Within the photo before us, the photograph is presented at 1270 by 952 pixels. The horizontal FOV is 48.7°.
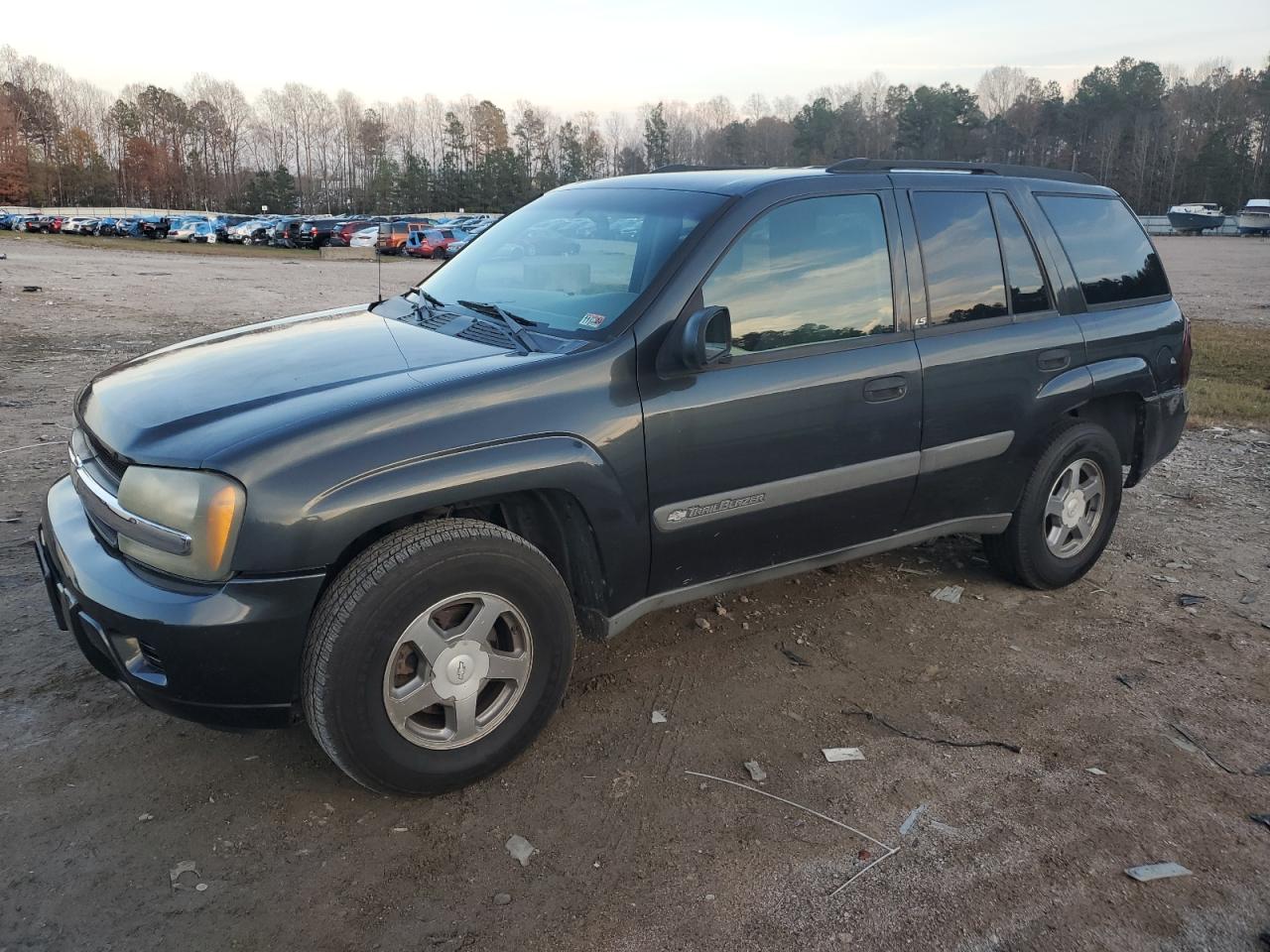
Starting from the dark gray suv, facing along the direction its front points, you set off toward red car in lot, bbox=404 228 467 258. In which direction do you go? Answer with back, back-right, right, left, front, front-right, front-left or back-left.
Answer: back-right

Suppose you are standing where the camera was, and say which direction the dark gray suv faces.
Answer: facing the viewer and to the left of the viewer

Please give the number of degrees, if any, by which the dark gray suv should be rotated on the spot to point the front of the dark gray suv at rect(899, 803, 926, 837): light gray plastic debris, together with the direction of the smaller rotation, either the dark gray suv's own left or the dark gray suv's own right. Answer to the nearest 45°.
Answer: approximately 90° to the dark gray suv's own left

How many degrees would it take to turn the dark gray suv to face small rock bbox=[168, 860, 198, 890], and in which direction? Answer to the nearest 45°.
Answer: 0° — it already faces it
